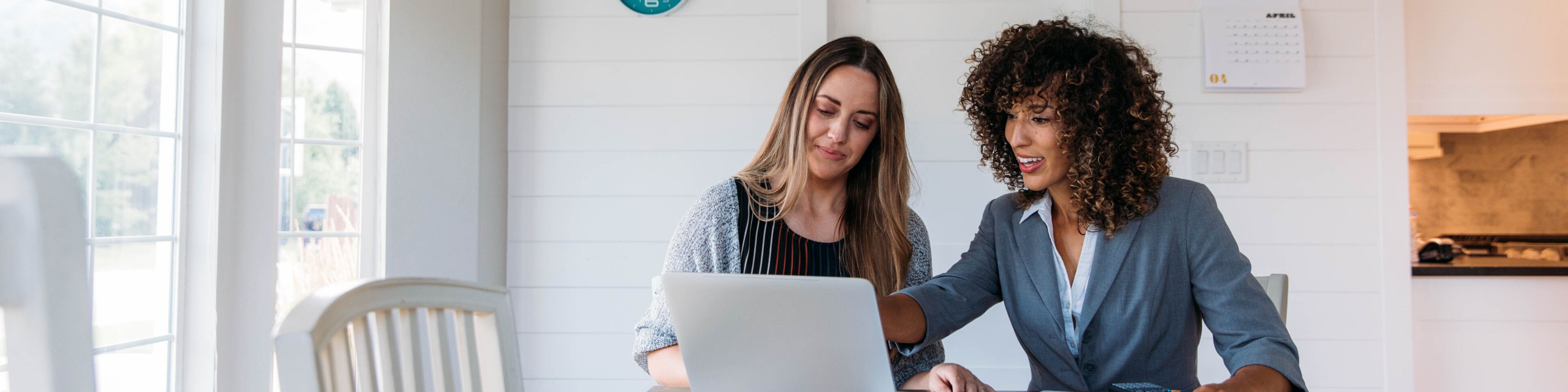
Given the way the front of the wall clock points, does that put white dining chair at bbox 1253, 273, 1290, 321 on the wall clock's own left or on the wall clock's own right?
on the wall clock's own left

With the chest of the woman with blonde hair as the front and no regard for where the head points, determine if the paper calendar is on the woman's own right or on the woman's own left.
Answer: on the woman's own left

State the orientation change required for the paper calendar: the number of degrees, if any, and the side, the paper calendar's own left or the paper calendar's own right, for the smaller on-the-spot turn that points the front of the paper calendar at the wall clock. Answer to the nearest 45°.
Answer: approximately 45° to the paper calendar's own right

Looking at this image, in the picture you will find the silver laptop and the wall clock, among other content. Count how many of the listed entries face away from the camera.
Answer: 1

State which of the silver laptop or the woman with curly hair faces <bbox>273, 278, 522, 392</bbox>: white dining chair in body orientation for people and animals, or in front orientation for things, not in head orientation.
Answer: the woman with curly hair

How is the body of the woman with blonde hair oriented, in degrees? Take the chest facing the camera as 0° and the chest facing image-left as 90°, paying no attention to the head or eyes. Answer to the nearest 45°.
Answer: approximately 0°

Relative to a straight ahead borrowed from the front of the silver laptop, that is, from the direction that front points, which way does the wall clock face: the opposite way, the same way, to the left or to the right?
the opposite way

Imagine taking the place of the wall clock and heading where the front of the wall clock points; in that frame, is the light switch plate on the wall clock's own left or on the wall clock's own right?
on the wall clock's own left
